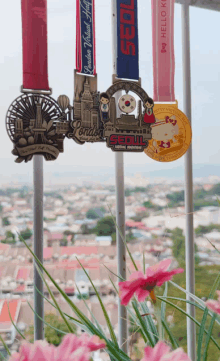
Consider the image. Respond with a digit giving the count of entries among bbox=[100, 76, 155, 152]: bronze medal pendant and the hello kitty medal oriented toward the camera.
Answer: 2

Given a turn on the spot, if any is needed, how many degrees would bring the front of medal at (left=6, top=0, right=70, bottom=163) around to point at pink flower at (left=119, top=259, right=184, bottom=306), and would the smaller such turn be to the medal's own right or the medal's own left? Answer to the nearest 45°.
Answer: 0° — it already faces it

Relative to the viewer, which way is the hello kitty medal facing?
toward the camera

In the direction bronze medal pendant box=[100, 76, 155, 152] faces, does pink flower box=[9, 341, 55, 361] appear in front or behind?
in front

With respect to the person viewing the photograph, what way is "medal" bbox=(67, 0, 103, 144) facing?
facing the viewer

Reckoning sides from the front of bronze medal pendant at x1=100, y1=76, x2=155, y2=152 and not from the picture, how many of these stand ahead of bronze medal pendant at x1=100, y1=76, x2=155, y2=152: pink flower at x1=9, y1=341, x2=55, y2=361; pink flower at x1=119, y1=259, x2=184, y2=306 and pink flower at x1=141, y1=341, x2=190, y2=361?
3

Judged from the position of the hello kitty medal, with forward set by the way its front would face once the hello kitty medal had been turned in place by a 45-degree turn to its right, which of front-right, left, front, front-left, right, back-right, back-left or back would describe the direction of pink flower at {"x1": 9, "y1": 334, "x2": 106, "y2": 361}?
front-left

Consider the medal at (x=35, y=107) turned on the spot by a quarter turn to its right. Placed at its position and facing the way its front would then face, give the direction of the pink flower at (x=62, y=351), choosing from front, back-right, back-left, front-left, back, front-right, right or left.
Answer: left

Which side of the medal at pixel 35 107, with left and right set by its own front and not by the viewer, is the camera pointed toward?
front

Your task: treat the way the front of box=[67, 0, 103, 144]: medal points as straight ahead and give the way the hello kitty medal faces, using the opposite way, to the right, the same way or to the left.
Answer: the same way

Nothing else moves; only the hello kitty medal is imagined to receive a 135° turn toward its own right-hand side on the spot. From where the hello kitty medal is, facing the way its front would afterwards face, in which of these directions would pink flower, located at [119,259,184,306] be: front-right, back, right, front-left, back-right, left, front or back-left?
back-left

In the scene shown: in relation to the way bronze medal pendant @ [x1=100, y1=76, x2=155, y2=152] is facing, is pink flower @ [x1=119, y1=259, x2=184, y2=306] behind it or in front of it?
in front

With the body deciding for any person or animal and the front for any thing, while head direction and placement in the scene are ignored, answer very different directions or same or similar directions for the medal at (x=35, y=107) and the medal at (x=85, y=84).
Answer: same or similar directions
